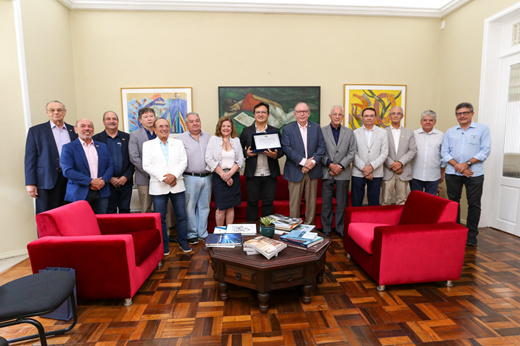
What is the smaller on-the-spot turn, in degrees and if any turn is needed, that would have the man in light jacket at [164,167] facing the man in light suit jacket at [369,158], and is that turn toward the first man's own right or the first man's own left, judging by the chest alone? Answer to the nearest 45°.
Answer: approximately 90° to the first man's own left

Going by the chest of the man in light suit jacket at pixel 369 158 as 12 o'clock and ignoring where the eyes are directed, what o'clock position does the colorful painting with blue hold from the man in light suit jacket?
The colorful painting with blue is roughly at 3 o'clock from the man in light suit jacket.

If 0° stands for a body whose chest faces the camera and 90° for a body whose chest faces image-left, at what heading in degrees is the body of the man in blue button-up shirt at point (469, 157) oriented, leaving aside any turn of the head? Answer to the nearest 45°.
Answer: approximately 0°

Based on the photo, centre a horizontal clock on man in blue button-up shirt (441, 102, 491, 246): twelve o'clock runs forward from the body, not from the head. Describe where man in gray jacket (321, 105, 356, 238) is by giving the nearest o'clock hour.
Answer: The man in gray jacket is roughly at 2 o'clock from the man in blue button-up shirt.

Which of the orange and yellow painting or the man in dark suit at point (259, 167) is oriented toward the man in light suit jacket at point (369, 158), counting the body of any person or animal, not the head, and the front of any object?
the orange and yellow painting

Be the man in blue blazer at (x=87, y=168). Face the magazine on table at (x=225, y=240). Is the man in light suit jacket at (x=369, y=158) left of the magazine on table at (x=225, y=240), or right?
left

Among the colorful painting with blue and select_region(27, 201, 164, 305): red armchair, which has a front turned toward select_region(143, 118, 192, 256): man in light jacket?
the colorful painting with blue
